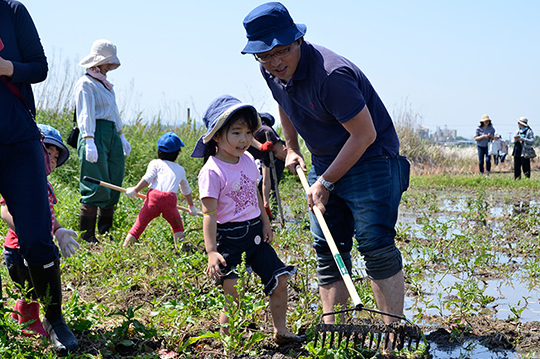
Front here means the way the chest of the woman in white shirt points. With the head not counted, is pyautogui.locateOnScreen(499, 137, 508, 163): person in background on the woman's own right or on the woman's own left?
on the woman's own left

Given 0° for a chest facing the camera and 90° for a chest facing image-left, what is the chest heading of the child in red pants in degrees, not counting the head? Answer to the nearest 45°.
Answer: approximately 180°

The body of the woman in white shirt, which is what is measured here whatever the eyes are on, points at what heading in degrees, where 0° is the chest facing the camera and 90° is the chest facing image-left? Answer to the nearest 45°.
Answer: approximately 315°

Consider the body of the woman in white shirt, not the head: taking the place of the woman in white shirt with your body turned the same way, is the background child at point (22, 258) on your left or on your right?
on your right

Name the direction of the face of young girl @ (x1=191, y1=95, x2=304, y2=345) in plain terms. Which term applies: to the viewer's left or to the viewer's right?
to the viewer's right
